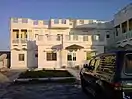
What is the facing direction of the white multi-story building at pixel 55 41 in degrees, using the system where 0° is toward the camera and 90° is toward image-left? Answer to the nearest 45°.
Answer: approximately 0°

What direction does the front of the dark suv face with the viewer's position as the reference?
facing away from the viewer and to the left of the viewer

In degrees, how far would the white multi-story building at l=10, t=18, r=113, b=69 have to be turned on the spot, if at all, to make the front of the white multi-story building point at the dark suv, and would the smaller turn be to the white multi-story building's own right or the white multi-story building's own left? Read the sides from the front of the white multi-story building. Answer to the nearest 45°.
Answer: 0° — it already faces it

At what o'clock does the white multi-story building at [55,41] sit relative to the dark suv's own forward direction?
The white multi-story building is roughly at 1 o'clock from the dark suv.

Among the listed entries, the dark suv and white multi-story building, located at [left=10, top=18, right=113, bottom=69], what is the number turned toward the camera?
1
